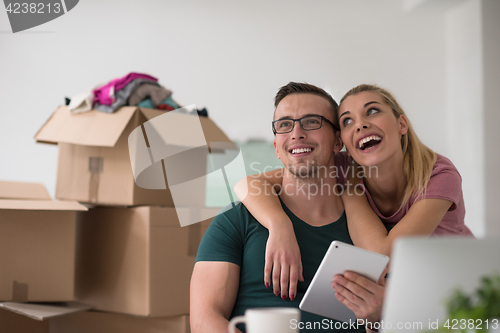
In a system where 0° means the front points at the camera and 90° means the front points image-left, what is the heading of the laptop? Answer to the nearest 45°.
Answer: approximately 180°

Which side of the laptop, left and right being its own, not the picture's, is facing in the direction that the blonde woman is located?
front

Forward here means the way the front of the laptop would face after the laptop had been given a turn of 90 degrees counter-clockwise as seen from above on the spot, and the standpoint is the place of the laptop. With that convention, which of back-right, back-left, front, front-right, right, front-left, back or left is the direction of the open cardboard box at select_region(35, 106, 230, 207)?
front-right

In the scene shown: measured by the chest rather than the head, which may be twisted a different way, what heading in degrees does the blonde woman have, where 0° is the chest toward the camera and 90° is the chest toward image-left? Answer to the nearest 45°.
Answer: approximately 45°

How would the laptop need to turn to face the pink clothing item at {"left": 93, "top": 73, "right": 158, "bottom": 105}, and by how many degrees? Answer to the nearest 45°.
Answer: approximately 45° to its left

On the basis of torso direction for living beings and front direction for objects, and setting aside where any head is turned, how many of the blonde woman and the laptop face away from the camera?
1

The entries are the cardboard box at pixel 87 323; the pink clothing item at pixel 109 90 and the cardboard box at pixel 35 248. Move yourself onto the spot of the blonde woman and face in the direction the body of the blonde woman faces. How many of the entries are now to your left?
0

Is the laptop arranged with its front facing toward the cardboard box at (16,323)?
no

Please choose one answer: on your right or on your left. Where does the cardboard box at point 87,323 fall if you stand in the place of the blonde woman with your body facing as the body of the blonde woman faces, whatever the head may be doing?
on your right

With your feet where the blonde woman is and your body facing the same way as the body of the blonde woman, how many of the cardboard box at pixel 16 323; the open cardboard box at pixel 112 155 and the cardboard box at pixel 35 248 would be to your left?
0

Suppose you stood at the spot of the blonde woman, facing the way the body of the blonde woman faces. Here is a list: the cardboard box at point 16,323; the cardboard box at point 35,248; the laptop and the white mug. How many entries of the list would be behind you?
0

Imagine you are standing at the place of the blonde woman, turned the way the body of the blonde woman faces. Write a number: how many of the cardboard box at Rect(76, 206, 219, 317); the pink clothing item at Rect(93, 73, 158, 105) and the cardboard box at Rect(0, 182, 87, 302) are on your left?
0

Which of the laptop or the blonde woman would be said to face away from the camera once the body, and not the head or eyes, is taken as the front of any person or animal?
the laptop
